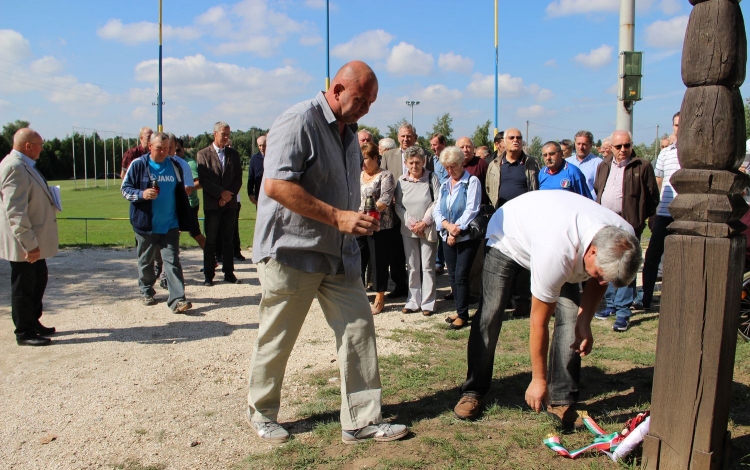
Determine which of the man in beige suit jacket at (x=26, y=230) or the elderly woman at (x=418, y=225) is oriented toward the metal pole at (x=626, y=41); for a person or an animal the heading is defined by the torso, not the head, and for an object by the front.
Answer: the man in beige suit jacket

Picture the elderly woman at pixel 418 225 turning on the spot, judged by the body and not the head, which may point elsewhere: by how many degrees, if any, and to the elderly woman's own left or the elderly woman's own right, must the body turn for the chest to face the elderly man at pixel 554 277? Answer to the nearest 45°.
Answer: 0° — they already face them

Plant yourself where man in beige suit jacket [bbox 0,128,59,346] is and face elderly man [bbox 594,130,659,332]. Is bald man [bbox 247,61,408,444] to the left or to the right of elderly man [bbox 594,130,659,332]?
right

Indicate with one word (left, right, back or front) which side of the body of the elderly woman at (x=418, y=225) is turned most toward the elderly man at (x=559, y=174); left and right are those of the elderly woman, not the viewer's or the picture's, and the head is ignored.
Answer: left

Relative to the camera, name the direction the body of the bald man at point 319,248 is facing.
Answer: to the viewer's right

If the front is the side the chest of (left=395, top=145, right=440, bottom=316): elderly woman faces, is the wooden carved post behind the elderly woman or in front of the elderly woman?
in front

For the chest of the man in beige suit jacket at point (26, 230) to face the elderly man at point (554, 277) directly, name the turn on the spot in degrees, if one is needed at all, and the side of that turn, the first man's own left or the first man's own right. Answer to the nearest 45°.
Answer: approximately 45° to the first man's own right

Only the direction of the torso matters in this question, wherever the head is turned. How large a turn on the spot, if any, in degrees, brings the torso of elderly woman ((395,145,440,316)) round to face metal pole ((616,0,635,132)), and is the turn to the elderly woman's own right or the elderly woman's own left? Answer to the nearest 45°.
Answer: approximately 135° to the elderly woman's own left

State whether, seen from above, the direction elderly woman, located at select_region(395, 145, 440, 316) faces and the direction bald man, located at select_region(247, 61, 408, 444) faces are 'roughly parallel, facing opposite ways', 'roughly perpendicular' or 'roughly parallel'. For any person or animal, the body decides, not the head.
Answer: roughly perpendicular

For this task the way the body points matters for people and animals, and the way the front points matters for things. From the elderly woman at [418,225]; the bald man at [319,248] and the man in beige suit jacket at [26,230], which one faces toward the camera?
the elderly woman

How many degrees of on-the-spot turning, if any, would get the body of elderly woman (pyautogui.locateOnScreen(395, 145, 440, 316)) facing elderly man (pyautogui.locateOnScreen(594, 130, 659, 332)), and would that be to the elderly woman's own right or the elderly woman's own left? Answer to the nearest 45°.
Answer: approximately 90° to the elderly woman's own left

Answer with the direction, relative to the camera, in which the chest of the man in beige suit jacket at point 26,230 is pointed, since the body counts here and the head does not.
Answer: to the viewer's right

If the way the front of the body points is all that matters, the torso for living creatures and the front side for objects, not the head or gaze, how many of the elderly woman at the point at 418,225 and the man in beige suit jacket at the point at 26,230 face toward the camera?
1

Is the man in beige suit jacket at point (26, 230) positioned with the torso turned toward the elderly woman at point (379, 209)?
yes

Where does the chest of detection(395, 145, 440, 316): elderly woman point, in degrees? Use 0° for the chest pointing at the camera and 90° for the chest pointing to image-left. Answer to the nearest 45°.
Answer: approximately 0°
